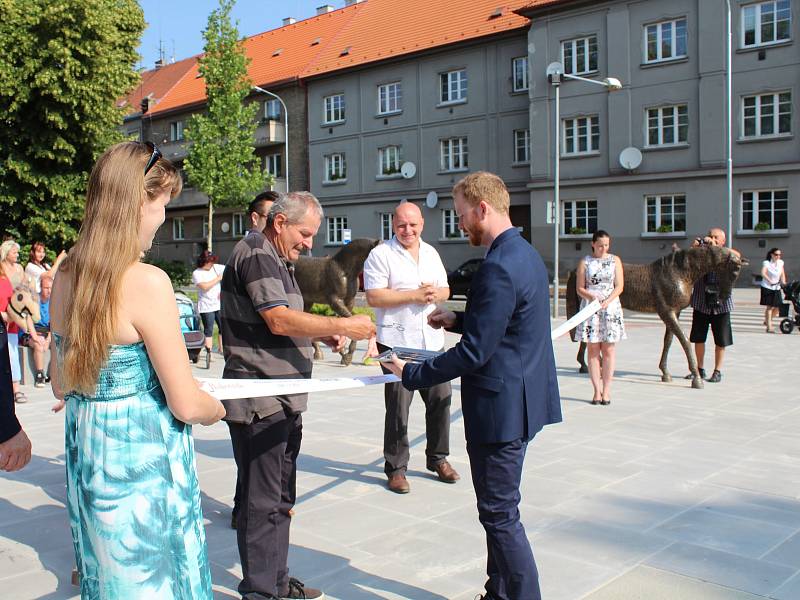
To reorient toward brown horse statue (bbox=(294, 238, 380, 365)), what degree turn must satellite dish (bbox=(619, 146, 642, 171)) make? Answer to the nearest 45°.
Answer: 0° — it already faces it

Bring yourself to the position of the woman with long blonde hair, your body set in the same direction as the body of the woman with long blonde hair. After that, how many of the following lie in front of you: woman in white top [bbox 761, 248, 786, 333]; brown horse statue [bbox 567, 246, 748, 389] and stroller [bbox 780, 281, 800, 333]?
3

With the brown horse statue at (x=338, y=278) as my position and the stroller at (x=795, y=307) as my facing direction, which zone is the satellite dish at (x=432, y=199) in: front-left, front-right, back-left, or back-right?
front-left

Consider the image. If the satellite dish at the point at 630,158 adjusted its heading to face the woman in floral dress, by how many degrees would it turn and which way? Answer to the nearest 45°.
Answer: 0° — it already faces them

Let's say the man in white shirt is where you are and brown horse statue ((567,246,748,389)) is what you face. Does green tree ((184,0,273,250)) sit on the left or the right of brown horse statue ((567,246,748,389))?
left

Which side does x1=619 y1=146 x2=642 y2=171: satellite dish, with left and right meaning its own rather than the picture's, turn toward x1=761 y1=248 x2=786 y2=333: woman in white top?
front

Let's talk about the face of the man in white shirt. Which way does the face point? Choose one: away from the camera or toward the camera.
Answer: toward the camera

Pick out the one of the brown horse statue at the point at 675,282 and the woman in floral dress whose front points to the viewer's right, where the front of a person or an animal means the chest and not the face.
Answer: the brown horse statue

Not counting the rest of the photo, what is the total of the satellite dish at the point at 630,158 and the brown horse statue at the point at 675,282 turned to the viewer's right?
1

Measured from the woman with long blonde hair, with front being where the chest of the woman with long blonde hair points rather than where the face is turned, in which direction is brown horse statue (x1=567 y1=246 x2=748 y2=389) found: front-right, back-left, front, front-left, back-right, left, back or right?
front

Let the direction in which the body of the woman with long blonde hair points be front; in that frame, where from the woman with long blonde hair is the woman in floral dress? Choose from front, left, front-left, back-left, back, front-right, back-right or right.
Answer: front

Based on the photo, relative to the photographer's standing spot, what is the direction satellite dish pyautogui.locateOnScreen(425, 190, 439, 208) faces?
facing the viewer

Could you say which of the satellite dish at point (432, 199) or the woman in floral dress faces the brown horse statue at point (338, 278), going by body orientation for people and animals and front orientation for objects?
the satellite dish

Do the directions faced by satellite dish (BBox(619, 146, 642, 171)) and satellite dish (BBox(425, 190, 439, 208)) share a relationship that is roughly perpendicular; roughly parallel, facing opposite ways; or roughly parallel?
roughly parallel

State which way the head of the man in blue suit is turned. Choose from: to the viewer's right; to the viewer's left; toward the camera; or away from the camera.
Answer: to the viewer's left

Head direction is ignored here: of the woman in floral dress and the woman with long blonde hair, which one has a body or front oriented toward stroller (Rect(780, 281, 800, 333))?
the woman with long blonde hair

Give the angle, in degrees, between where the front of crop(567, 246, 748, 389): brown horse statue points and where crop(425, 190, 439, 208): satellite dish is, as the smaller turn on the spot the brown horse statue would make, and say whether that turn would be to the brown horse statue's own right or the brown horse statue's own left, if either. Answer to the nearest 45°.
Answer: approximately 90° to the brown horse statue's own left

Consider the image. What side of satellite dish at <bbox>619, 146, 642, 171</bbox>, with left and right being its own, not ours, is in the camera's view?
front

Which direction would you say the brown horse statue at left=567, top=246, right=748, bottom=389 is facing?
to the viewer's right
